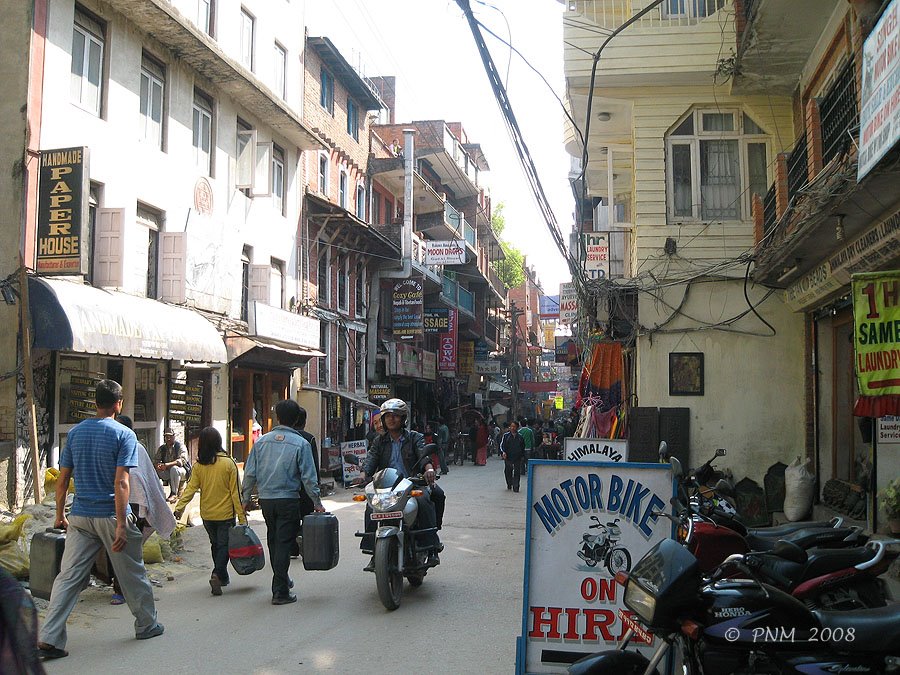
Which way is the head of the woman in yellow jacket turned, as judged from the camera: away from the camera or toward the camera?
away from the camera

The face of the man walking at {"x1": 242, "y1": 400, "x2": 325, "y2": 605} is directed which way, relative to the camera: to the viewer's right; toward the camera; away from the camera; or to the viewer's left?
away from the camera

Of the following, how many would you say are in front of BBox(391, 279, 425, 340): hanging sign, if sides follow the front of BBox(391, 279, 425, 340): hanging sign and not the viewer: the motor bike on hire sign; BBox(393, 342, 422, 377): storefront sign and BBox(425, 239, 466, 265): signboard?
1

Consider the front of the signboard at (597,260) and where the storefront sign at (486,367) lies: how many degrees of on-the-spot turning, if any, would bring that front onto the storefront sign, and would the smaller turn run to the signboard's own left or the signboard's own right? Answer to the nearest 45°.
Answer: approximately 180°

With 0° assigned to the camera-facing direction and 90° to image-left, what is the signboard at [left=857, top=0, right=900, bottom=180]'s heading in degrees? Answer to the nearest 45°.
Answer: approximately 45°

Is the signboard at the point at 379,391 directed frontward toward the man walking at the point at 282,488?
yes

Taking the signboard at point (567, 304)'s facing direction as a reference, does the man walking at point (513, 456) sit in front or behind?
in front

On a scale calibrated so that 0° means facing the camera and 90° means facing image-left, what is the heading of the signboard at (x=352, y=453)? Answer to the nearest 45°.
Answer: approximately 0°

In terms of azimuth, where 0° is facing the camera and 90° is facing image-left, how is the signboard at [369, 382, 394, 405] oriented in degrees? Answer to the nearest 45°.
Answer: approximately 0°

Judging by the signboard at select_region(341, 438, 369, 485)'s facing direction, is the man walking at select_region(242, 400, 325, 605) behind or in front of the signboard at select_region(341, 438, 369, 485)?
in front

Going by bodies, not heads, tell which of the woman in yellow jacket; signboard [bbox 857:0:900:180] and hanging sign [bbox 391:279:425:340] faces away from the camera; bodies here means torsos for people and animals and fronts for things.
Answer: the woman in yellow jacket

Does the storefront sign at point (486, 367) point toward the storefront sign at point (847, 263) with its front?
yes

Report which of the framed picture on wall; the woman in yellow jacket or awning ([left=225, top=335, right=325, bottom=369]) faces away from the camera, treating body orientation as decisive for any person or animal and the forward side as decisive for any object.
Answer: the woman in yellow jacket
